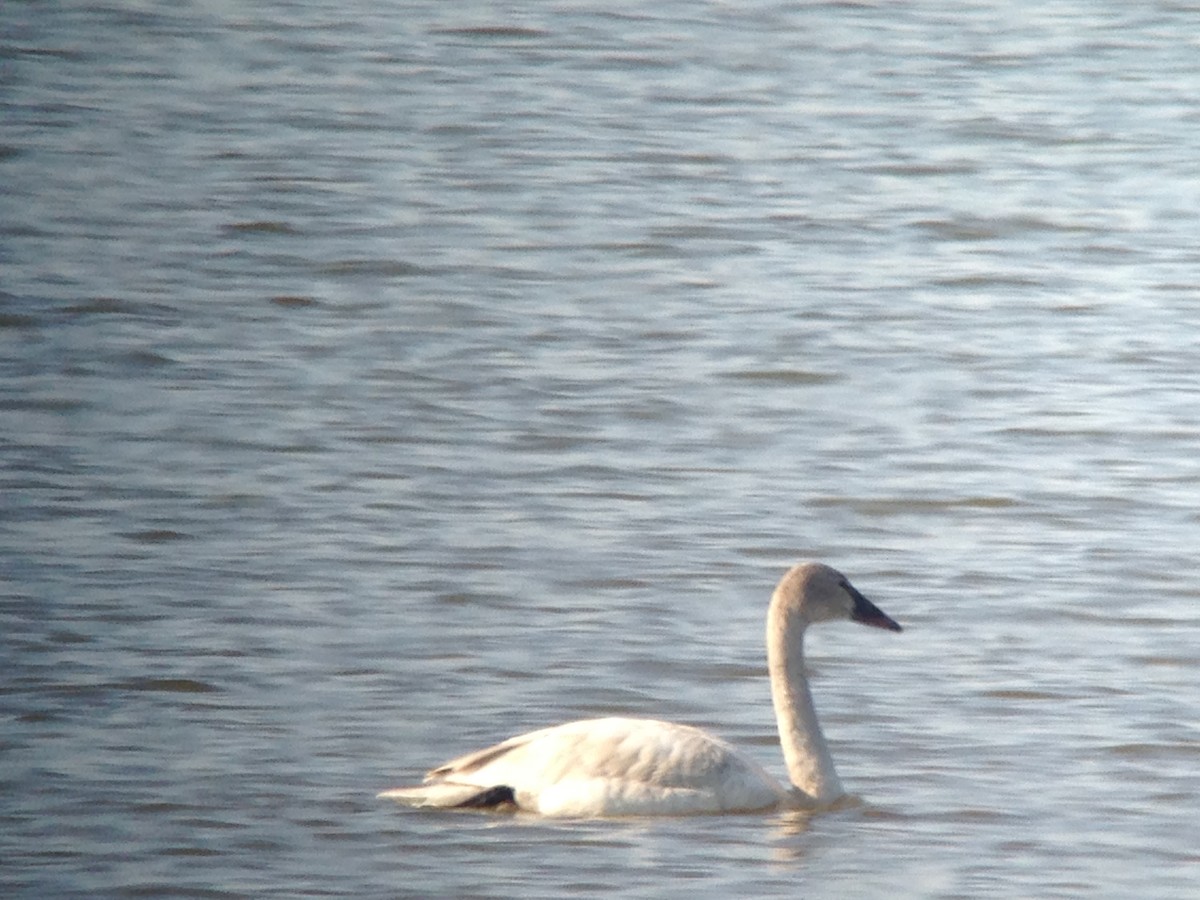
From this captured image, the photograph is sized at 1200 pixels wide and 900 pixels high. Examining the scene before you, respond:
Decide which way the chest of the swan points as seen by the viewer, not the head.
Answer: to the viewer's right
